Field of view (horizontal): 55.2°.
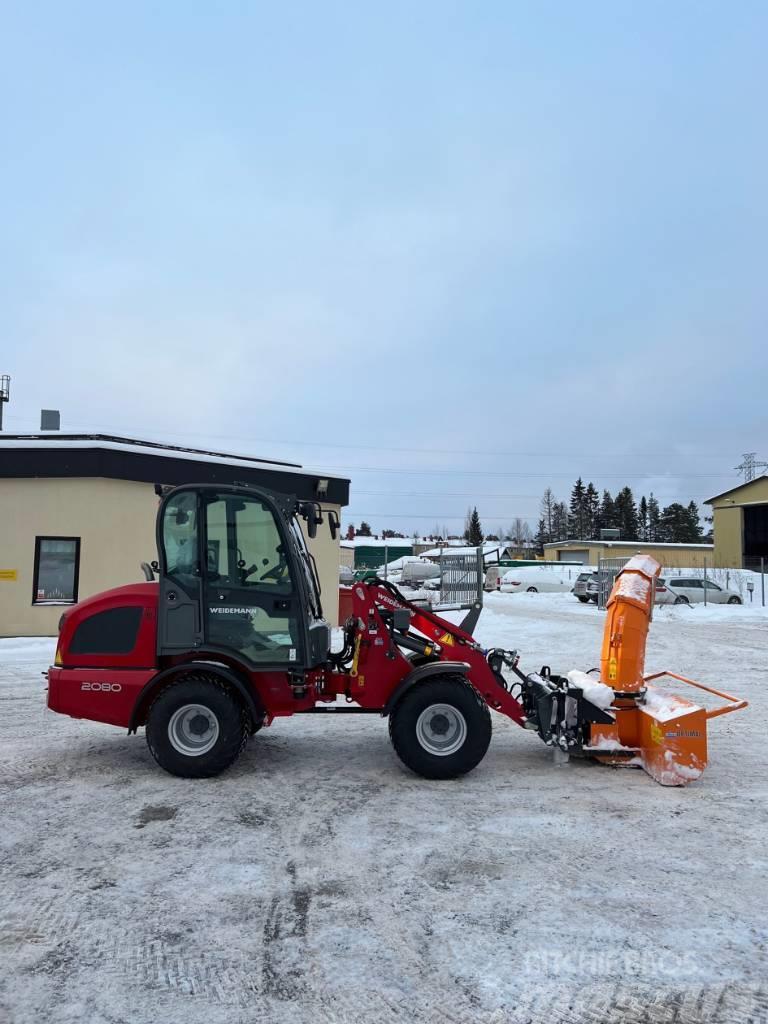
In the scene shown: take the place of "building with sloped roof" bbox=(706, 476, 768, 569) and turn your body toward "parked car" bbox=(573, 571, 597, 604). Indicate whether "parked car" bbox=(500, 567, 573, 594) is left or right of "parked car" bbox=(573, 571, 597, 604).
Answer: right

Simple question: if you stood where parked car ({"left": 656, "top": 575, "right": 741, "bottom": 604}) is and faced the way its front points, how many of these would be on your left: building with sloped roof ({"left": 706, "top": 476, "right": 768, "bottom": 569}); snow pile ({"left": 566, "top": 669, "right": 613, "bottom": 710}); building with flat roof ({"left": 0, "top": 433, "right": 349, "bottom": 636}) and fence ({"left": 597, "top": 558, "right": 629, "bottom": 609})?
1

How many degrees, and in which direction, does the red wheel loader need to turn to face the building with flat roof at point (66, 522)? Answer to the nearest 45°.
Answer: approximately 135° to its left

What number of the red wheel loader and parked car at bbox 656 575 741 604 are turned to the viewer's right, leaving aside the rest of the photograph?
2

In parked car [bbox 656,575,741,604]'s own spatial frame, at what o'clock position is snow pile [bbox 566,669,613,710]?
The snow pile is roughly at 3 o'clock from the parked car.

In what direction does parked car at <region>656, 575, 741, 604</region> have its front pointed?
to the viewer's right

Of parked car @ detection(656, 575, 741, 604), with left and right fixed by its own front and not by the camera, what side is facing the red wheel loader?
right

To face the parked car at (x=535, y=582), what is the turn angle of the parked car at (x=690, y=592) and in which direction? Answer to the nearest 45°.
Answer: approximately 135° to its left

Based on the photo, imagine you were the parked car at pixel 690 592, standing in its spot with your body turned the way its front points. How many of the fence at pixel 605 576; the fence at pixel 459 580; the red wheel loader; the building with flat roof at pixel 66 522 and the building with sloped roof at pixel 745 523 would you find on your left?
1

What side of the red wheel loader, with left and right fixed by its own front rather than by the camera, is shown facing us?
right

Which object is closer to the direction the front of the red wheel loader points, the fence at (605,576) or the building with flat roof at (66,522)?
the fence

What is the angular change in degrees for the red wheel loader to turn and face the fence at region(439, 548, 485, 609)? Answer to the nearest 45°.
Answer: approximately 90° to its left

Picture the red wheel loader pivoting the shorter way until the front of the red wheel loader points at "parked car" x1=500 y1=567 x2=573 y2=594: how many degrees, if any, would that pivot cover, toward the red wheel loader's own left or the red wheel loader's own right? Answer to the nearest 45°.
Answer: approximately 90° to the red wheel loader's own left

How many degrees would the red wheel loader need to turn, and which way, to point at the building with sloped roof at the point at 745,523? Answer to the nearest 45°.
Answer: approximately 45° to its left
